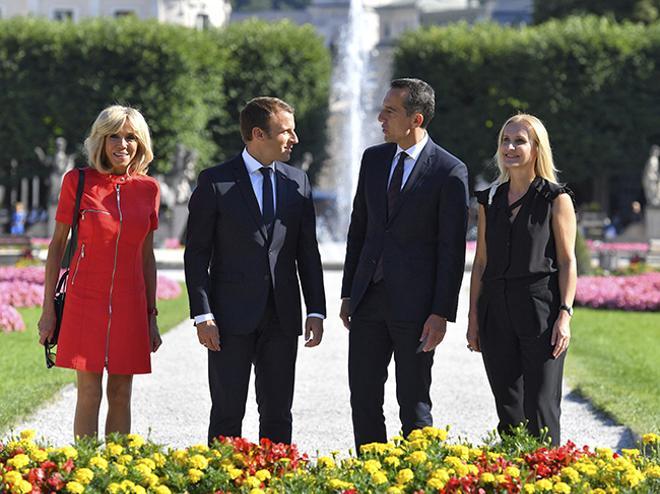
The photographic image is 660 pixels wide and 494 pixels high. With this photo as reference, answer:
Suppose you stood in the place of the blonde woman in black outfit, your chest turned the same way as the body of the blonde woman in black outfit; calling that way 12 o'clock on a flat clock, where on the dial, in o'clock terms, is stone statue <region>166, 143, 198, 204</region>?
The stone statue is roughly at 4 o'clock from the blonde woman in black outfit.

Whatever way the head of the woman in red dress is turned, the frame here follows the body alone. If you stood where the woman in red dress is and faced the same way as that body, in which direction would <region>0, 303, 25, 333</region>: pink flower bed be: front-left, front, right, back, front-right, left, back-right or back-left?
back

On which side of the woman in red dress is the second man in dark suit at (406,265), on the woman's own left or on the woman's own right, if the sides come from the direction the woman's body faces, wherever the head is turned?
on the woman's own left

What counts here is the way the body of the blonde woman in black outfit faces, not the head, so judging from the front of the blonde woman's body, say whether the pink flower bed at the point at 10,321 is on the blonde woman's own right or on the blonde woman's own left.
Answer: on the blonde woman's own right

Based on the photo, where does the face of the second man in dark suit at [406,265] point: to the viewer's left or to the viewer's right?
to the viewer's left

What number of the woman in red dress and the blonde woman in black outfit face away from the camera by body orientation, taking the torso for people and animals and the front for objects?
0

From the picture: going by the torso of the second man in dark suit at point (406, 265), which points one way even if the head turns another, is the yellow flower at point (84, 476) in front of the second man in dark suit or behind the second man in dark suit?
in front

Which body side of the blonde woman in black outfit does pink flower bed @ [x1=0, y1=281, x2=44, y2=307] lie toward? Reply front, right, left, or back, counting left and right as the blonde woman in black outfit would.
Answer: right

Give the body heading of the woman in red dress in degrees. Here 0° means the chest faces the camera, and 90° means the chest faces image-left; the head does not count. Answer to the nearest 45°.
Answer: approximately 0°

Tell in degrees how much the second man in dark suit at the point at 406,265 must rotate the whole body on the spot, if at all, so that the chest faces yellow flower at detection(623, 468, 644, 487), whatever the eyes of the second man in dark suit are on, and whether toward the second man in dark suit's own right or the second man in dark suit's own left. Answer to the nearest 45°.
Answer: approximately 90° to the second man in dark suit's own left

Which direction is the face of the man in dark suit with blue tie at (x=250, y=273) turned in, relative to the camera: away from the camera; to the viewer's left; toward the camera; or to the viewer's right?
to the viewer's right

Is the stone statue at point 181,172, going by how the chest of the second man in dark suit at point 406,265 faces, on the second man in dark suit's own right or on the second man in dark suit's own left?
on the second man in dark suit's own right

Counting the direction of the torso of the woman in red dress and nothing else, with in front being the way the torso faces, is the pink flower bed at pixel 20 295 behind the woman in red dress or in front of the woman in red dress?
behind
